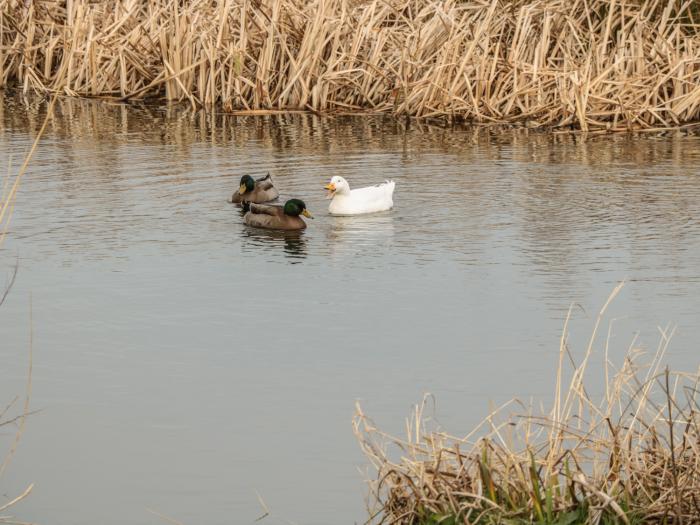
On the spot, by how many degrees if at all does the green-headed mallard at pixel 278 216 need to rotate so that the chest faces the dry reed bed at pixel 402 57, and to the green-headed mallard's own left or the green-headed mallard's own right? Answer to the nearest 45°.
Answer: approximately 90° to the green-headed mallard's own left

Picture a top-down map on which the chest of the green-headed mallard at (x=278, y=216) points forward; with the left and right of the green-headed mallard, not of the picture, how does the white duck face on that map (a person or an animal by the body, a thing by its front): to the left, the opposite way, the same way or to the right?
the opposite way

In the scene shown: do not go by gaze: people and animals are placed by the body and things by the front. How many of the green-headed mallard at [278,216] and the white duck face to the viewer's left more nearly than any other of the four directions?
1

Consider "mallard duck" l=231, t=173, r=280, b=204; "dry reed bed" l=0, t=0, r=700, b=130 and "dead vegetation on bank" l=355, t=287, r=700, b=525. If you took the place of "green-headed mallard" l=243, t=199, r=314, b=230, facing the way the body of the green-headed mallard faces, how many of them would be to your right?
1

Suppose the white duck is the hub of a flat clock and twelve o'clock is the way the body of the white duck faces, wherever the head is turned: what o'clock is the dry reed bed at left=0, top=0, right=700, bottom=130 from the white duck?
The dry reed bed is roughly at 3 o'clock from the white duck.

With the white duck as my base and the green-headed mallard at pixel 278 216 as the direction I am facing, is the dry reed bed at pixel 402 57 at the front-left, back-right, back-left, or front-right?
back-right

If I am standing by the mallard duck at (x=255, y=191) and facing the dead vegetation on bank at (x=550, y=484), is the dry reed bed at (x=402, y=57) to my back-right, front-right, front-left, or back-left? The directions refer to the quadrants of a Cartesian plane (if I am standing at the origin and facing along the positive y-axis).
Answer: back-left

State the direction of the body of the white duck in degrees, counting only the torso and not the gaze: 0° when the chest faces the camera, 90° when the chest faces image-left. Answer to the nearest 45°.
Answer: approximately 90°

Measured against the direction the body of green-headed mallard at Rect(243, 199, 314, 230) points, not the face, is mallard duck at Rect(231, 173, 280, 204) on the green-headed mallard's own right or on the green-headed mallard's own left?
on the green-headed mallard's own left

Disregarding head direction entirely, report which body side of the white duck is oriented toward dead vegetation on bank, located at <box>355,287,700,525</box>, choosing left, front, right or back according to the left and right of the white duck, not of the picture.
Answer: left

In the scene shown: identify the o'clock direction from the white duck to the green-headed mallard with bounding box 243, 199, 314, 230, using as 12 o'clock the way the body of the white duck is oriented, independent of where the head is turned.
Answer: The green-headed mallard is roughly at 11 o'clock from the white duck.

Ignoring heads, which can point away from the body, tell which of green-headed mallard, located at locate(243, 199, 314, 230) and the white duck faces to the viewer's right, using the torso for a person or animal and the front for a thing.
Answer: the green-headed mallard

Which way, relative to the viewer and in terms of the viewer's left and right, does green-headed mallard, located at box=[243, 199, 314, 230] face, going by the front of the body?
facing to the right of the viewer

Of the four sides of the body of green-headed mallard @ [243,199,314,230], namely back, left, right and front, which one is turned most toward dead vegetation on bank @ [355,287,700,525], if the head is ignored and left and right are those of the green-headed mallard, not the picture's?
right

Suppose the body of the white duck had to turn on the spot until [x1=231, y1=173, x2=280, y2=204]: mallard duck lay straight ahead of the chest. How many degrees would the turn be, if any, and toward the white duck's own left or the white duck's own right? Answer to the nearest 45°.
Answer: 0° — it already faces it
